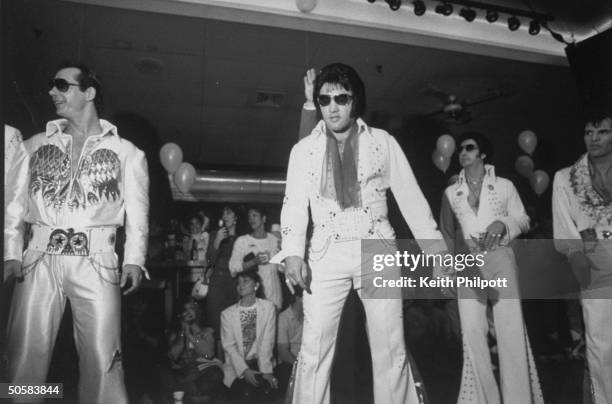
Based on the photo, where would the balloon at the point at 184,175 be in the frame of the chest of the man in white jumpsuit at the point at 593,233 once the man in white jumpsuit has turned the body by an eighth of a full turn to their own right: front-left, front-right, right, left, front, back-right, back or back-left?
front-right

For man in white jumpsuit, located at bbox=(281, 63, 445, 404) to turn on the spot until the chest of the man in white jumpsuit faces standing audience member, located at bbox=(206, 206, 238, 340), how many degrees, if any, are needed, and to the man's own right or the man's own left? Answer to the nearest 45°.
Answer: approximately 135° to the man's own right

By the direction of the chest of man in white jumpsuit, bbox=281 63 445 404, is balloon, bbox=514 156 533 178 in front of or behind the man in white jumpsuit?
behind

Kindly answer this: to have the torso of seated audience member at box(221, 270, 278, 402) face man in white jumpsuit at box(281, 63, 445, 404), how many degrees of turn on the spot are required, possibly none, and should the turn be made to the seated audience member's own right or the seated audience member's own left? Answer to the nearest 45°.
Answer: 0° — they already face them

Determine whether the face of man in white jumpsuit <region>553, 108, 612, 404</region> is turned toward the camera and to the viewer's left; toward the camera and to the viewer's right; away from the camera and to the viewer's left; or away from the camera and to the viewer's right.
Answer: toward the camera and to the viewer's left

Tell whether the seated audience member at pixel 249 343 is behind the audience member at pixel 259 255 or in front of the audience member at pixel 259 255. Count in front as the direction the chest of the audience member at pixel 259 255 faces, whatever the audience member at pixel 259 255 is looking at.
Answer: in front
